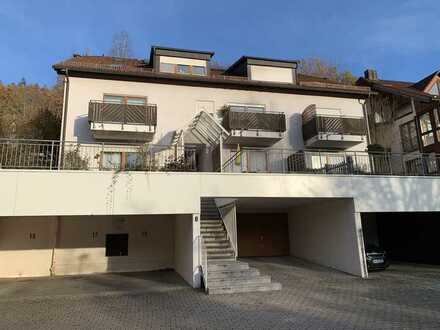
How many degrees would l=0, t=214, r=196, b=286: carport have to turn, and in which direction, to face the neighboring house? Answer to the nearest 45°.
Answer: approximately 90° to its left

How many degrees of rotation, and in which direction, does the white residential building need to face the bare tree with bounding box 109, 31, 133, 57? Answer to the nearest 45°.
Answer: approximately 135° to its right

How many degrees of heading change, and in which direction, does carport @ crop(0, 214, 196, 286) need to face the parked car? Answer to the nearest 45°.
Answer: approximately 90° to its left

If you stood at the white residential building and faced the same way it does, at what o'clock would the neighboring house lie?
The neighboring house is roughly at 8 o'clock from the white residential building.

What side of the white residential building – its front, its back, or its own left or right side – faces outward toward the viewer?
front

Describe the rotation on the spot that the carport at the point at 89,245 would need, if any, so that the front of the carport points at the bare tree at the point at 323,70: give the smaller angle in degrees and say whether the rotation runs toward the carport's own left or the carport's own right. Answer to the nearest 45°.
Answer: approximately 90° to the carport's own left

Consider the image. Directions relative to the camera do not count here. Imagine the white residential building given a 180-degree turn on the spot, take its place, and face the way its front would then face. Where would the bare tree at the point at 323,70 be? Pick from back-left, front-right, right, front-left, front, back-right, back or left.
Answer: front-right

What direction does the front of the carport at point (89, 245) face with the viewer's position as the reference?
facing the viewer

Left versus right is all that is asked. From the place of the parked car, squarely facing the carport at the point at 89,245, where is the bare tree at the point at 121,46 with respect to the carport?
right
